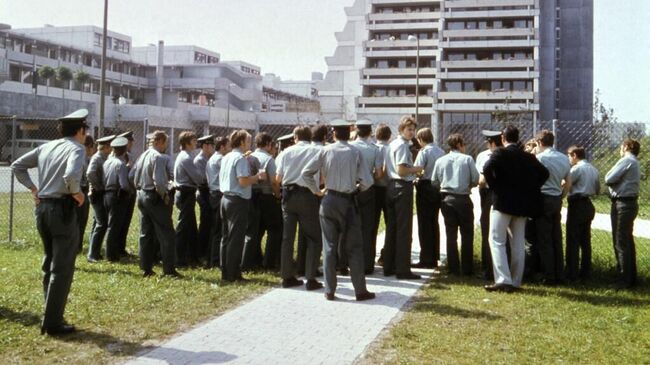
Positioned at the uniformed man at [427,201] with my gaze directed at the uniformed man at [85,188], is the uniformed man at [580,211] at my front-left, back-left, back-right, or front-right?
back-left

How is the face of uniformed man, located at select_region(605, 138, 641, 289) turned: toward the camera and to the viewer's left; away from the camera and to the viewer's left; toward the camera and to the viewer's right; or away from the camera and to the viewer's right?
away from the camera and to the viewer's left

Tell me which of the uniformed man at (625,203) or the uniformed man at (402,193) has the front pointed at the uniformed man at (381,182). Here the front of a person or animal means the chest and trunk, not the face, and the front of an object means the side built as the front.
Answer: the uniformed man at (625,203)

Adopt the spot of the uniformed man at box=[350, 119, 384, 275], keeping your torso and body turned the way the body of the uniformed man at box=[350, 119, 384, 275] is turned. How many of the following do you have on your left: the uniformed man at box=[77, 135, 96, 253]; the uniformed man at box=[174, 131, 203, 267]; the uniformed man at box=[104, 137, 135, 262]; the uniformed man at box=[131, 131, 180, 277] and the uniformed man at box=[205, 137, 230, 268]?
5

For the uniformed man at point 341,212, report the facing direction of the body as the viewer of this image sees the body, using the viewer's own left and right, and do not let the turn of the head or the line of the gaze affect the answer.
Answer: facing away from the viewer

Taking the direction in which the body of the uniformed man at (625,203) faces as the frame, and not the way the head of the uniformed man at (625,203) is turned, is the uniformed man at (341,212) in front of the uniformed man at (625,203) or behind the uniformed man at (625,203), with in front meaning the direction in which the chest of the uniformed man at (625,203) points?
in front

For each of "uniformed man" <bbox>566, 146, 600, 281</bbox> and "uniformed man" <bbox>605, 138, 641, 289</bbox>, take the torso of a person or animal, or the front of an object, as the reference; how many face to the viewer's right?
0

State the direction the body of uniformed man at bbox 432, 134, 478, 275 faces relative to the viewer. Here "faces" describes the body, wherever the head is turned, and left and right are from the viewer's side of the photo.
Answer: facing away from the viewer
